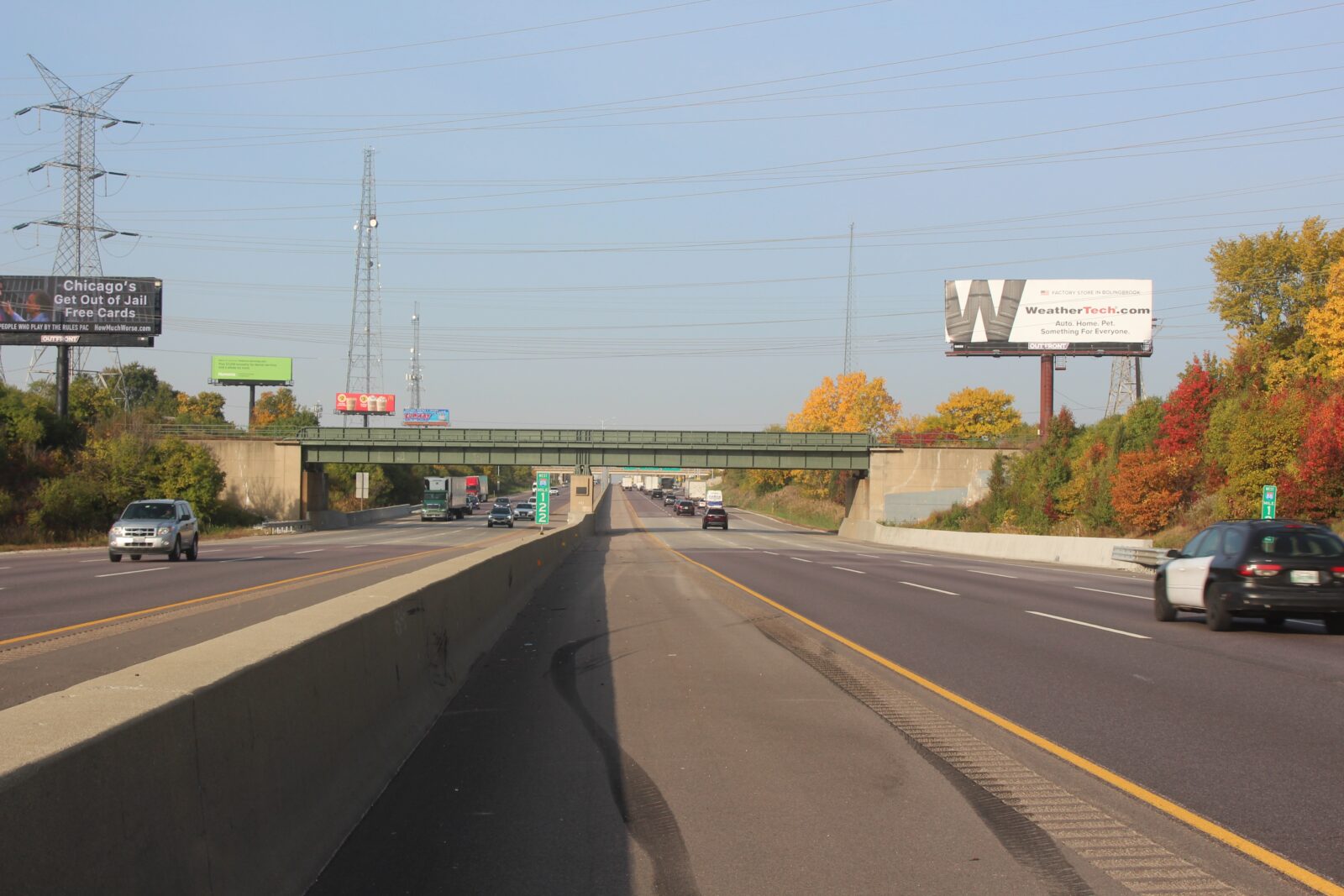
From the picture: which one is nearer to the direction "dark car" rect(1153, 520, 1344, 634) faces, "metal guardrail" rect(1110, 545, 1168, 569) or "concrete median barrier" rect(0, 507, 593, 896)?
the metal guardrail

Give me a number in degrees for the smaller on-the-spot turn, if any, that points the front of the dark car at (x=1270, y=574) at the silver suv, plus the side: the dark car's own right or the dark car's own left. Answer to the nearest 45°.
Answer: approximately 45° to the dark car's own left

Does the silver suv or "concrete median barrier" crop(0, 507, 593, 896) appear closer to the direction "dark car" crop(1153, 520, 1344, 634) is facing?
the silver suv

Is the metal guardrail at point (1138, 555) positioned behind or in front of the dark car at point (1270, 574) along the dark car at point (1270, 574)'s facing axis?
in front

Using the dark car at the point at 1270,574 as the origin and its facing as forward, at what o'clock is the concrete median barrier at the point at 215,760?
The concrete median barrier is roughly at 8 o'clock from the dark car.

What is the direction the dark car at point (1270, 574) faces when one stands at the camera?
facing away from the viewer and to the left of the viewer
